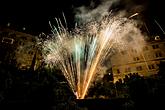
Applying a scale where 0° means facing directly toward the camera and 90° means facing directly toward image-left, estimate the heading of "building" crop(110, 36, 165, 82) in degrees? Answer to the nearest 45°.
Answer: approximately 45°

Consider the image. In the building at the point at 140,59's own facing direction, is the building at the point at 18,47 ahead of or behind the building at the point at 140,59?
ahead
